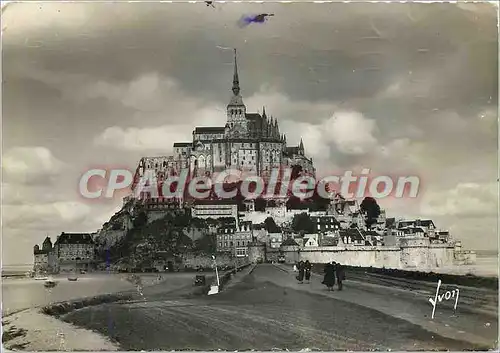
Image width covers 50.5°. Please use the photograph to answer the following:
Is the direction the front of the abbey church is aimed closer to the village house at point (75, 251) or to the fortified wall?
the village house

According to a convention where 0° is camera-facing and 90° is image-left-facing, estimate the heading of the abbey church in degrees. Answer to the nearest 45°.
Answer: approximately 90°

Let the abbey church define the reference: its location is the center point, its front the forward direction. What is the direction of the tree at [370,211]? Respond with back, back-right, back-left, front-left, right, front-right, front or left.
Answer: back

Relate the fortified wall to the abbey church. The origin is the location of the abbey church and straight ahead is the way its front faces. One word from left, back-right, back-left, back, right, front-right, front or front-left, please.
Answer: back

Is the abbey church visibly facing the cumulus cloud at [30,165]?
no

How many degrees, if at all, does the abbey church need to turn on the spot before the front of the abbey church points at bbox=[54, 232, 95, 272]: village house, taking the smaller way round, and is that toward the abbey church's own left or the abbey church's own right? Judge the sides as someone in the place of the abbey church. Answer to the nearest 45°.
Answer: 0° — it already faces it
